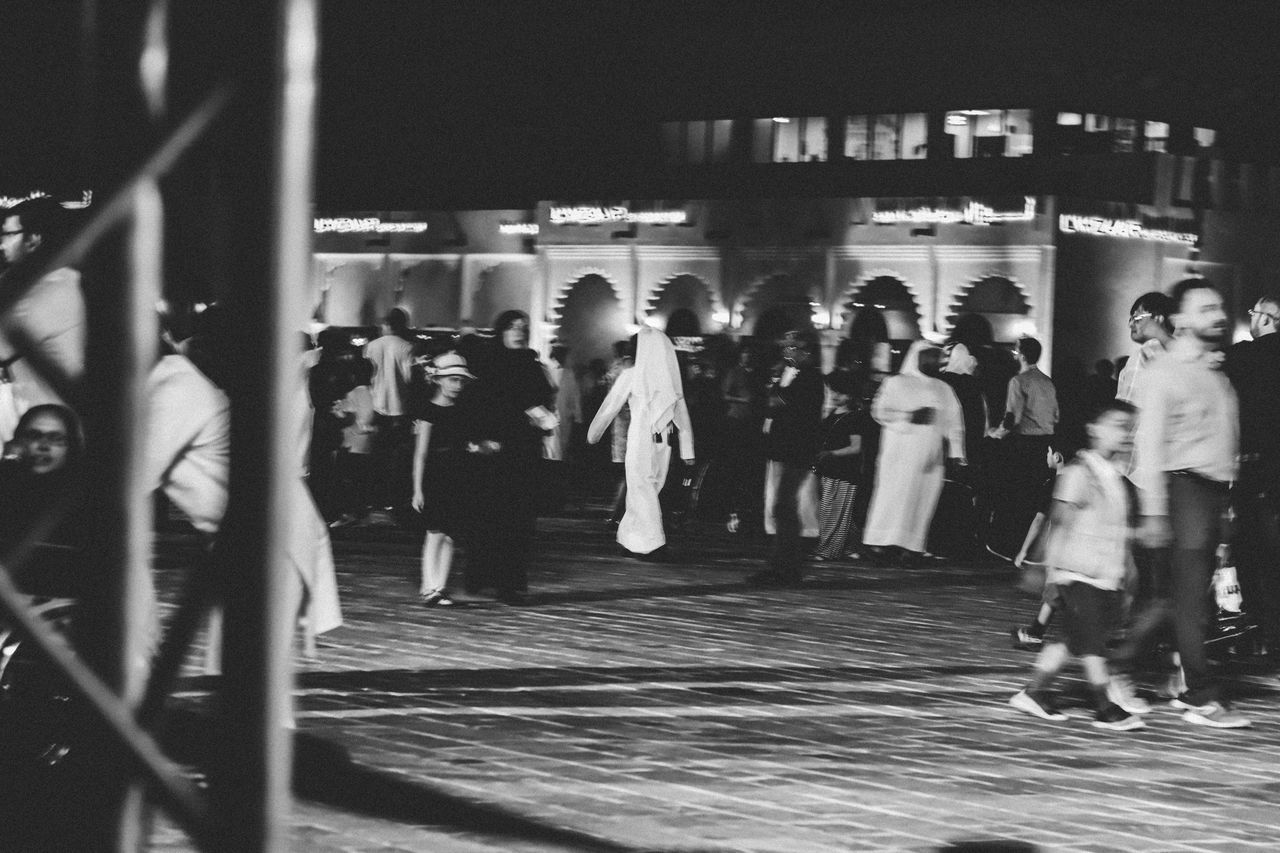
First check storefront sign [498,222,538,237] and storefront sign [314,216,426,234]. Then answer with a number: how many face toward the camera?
2

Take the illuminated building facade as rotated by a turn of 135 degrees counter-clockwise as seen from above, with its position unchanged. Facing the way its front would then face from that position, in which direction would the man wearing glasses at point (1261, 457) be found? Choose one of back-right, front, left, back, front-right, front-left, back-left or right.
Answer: back-right

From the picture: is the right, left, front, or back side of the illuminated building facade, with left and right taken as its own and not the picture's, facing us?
front

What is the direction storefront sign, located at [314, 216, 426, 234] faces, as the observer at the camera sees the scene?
facing the viewer

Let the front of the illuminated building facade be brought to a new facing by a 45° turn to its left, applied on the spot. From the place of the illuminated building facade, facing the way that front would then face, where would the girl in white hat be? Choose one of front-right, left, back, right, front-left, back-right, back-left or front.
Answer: front-right

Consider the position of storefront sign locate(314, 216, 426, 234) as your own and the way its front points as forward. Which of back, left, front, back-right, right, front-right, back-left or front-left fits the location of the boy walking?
front

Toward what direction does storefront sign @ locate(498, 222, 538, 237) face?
toward the camera

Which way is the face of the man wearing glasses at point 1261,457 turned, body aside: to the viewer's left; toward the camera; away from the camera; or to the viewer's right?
to the viewer's left

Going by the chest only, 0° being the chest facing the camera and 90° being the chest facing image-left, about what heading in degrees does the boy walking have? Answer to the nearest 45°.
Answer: approximately 270°

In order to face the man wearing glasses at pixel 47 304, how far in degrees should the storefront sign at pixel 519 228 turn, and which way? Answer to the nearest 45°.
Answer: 0° — it already faces them

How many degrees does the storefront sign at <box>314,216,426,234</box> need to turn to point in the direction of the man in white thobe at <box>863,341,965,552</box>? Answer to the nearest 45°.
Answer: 0° — it already faces them

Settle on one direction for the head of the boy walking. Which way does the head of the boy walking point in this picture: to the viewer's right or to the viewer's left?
to the viewer's right

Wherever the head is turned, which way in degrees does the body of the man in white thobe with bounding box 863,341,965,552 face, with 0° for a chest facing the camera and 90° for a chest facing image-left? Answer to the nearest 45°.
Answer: approximately 315°

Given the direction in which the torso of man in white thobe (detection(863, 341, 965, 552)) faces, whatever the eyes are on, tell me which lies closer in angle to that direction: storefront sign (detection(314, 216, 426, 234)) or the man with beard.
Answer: the man with beard
